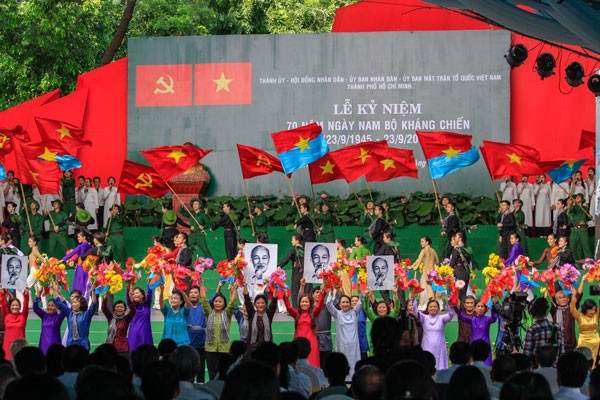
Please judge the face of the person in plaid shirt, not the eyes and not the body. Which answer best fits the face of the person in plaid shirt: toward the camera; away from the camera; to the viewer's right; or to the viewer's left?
away from the camera

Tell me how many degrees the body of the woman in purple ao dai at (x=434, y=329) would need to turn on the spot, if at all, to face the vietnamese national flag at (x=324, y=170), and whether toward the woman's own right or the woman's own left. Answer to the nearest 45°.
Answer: approximately 180°

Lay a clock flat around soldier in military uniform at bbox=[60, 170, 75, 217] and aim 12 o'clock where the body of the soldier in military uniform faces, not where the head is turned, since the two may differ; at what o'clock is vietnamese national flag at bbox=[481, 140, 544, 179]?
The vietnamese national flag is roughly at 10 o'clock from the soldier in military uniform.

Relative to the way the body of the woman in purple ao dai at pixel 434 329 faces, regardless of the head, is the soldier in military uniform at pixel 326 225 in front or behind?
behind

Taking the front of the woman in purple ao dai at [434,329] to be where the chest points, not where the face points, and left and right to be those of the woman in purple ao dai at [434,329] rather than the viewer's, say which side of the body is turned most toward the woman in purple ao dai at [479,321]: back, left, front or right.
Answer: left

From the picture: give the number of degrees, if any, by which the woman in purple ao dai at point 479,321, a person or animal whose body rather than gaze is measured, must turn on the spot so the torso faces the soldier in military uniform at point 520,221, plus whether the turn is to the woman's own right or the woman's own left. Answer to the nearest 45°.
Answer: approximately 180°

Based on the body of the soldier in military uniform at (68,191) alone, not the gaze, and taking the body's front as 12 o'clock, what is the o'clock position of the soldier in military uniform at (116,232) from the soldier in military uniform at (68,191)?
the soldier in military uniform at (116,232) is roughly at 11 o'clock from the soldier in military uniform at (68,191).

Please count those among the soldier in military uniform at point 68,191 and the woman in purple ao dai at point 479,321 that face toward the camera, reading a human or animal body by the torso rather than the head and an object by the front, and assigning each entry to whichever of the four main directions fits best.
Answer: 2

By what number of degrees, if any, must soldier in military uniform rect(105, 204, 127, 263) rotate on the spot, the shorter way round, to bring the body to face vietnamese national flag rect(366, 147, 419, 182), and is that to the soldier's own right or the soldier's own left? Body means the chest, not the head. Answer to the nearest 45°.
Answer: approximately 135° to the soldier's own left

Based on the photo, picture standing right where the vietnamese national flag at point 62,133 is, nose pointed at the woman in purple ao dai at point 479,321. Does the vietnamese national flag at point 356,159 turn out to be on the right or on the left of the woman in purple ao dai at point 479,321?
left

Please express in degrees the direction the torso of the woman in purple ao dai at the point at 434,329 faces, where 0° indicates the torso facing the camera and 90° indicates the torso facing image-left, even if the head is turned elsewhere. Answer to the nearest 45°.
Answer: approximately 0°
